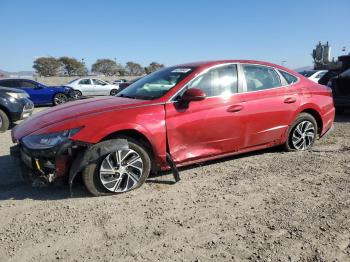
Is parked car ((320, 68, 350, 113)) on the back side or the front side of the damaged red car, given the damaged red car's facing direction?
on the back side

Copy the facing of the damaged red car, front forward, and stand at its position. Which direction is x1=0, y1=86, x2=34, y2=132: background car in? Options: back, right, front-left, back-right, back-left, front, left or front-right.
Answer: right

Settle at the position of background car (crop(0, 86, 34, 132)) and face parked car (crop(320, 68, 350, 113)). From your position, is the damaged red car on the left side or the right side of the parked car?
right

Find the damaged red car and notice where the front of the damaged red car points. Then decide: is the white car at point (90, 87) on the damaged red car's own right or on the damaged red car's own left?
on the damaged red car's own right

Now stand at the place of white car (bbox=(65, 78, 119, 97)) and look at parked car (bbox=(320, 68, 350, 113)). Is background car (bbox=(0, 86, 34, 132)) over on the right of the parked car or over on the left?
right

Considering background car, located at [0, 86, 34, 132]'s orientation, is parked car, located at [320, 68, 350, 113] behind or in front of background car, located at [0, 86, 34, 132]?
in front

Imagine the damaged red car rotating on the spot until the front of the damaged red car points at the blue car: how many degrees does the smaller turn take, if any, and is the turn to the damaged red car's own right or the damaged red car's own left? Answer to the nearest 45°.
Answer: approximately 90° to the damaged red car's own right

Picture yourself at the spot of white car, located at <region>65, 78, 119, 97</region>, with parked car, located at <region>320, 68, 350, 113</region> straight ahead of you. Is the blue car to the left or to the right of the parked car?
right

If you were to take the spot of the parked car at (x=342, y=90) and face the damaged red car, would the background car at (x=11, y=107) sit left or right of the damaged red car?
right

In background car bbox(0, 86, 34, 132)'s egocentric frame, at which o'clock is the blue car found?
The blue car is roughly at 8 o'clock from the background car.

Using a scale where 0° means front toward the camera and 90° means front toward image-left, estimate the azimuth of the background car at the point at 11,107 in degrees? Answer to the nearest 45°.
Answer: approximately 315°

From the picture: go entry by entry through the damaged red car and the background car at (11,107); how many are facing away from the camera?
0
